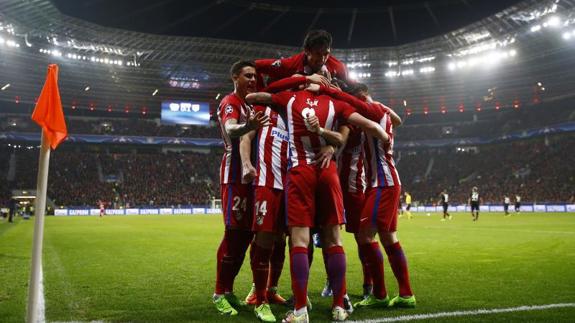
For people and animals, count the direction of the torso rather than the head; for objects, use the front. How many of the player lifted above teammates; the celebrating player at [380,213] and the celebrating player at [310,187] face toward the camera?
1

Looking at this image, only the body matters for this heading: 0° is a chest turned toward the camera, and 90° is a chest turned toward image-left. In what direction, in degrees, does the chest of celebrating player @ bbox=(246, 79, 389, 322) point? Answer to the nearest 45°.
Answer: approximately 180°

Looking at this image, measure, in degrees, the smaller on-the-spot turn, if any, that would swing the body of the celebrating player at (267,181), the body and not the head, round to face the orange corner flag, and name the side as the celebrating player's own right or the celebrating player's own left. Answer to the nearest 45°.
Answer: approximately 90° to the celebrating player's own right

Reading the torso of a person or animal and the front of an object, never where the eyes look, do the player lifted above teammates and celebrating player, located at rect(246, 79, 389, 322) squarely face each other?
yes

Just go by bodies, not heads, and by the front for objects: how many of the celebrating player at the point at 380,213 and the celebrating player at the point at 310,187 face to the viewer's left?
1

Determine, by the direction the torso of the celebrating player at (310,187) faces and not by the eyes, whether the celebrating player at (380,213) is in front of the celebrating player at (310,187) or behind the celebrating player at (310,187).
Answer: in front

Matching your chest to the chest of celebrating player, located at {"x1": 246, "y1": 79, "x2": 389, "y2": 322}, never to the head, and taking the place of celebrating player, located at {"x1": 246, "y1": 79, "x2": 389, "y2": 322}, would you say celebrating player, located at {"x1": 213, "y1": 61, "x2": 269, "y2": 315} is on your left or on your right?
on your left

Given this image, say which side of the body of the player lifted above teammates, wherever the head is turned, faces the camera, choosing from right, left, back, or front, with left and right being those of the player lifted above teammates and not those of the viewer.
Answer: front

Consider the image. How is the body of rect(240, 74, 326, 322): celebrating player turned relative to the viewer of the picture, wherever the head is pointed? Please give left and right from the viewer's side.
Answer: facing the viewer and to the right of the viewer

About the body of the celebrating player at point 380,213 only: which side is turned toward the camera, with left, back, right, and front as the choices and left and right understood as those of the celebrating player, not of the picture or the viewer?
left

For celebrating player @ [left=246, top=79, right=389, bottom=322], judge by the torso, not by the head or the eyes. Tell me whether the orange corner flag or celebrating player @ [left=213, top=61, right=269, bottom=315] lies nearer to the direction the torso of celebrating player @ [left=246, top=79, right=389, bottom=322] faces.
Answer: the celebrating player
